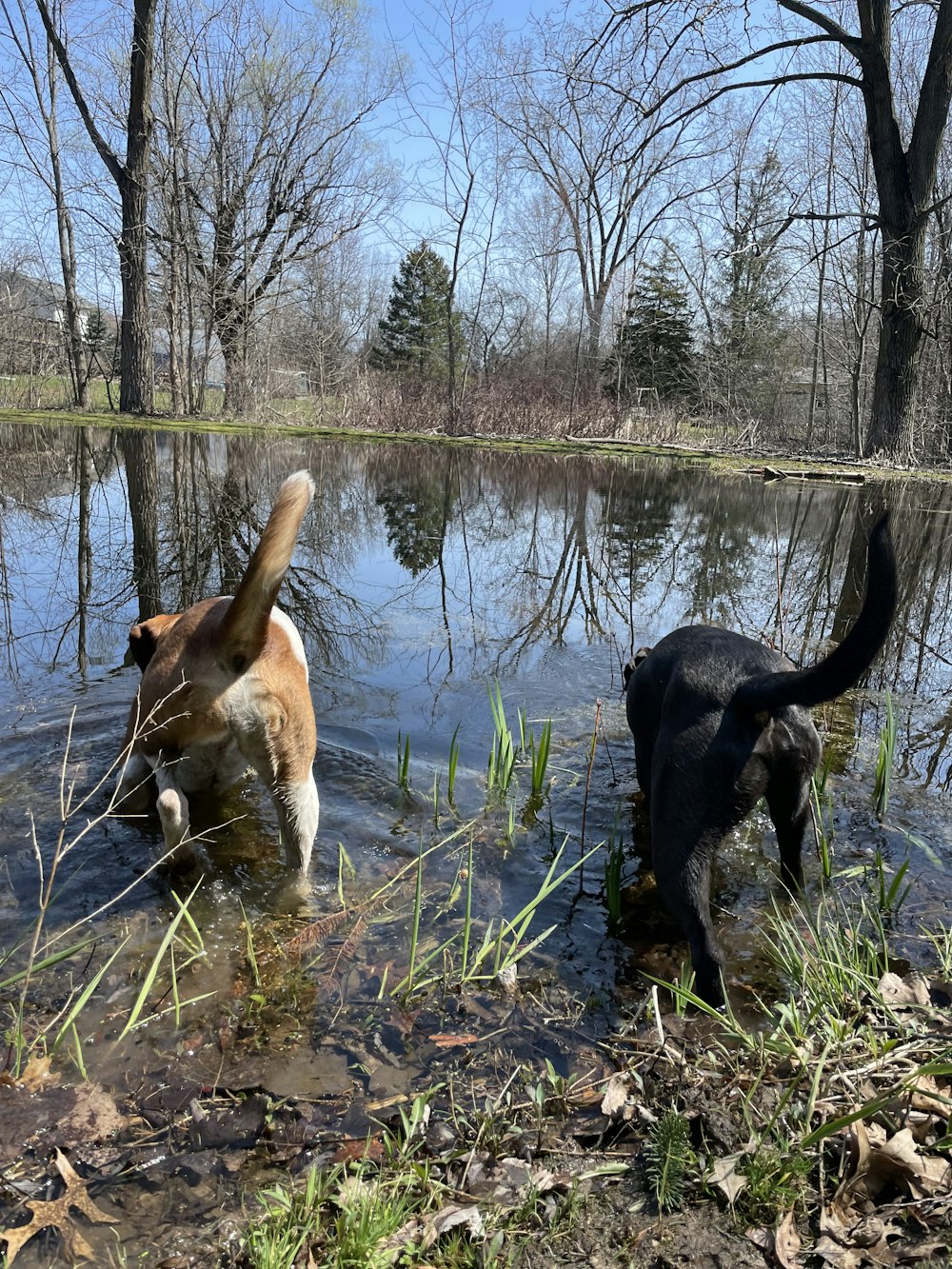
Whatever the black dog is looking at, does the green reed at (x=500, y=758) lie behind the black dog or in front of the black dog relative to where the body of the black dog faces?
in front

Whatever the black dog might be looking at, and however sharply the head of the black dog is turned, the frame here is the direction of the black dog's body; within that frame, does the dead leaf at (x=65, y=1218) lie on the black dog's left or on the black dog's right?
on the black dog's left

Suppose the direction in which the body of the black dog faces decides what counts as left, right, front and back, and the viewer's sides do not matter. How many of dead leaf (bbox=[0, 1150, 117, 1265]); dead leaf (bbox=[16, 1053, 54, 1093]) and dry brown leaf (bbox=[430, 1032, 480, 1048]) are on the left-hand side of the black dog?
3

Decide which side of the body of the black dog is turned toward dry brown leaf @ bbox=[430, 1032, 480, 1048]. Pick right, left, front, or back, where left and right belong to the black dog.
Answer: left

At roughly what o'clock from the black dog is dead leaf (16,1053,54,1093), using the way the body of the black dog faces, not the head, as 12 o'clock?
The dead leaf is roughly at 9 o'clock from the black dog.

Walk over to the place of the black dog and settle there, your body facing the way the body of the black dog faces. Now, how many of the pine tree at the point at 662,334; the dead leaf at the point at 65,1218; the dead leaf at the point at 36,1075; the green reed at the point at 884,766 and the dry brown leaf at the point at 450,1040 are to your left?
3

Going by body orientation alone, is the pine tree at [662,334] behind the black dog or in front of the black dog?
in front

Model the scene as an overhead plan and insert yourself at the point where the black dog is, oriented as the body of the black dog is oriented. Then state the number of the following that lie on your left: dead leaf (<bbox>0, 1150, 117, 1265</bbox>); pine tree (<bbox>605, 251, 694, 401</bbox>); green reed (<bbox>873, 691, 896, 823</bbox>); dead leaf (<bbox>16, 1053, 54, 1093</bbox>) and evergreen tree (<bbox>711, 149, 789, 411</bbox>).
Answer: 2

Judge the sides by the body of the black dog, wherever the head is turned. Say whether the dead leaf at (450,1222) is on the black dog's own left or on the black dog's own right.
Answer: on the black dog's own left

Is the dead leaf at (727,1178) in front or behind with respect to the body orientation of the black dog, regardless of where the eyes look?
behind

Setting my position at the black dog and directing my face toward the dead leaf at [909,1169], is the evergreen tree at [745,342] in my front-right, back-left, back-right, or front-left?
back-left

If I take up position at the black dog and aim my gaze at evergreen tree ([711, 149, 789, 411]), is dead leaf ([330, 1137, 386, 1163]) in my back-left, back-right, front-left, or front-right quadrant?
back-left

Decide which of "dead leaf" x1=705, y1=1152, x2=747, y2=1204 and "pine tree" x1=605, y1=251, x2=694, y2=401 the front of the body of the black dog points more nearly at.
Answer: the pine tree

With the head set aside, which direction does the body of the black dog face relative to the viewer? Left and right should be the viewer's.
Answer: facing away from the viewer and to the left of the viewer

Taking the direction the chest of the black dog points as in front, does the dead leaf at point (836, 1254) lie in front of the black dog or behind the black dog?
behind

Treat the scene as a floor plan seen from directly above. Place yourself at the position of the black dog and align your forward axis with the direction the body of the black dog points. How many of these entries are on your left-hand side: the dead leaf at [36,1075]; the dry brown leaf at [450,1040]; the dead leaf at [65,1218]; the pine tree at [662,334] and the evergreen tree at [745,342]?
3

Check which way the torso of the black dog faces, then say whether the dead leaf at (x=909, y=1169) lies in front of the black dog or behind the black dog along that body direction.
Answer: behind
